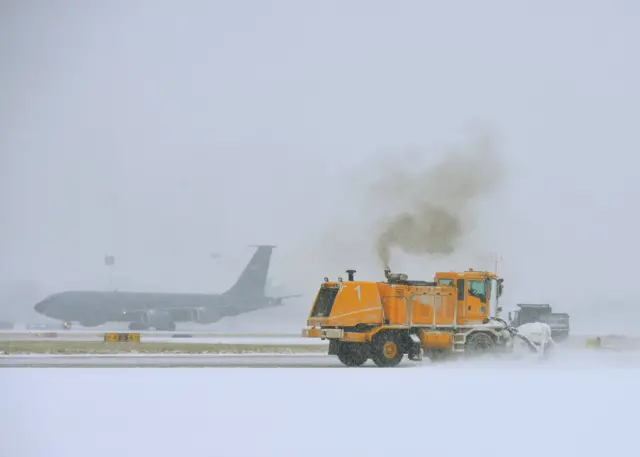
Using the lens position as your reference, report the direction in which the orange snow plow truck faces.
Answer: facing away from the viewer and to the right of the viewer
